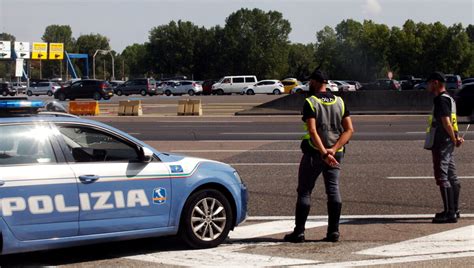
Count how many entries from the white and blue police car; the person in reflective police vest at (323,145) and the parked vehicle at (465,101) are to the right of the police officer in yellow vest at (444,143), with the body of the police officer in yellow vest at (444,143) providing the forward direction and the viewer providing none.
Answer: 1

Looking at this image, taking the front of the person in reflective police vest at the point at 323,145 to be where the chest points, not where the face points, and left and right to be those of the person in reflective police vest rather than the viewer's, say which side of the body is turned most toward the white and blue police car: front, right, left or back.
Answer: left

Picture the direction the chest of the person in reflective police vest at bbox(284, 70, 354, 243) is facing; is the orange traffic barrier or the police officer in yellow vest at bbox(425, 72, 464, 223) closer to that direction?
the orange traffic barrier

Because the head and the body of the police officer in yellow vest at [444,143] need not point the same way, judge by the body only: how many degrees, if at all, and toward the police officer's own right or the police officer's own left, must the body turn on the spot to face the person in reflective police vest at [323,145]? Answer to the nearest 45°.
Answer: approximately 45° to the police officer's own left

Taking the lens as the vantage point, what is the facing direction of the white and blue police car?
facing away from the viewer and to the right of the viewer

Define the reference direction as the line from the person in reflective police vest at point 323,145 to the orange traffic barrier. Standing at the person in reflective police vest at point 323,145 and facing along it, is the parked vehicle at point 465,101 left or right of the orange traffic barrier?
right

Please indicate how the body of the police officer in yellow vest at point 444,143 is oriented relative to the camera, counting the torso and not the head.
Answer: to the viewer's left

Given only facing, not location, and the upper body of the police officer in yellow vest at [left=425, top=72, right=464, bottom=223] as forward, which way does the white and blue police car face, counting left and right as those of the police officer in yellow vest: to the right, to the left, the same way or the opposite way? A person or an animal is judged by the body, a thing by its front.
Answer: to the right

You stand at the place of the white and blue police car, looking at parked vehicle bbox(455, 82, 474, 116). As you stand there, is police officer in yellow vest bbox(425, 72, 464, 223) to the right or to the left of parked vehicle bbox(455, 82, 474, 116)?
right

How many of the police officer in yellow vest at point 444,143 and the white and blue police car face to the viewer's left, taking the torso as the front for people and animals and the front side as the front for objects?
1

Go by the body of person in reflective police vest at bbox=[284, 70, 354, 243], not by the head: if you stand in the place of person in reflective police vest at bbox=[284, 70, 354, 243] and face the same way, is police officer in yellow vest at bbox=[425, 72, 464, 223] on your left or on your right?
on your right

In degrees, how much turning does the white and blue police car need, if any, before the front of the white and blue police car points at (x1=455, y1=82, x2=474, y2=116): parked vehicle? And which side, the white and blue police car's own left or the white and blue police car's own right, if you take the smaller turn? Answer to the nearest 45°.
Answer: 0° — it already faces it

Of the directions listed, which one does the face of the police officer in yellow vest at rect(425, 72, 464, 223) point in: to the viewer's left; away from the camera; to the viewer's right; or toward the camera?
to the viewer's left

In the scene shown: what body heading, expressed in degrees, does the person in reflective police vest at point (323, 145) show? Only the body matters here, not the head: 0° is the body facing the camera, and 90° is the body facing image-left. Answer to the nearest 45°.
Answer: approximately 135°

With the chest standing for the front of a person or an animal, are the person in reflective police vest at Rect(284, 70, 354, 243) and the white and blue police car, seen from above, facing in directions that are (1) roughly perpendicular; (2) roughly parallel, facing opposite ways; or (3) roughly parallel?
roughly perpendicular
